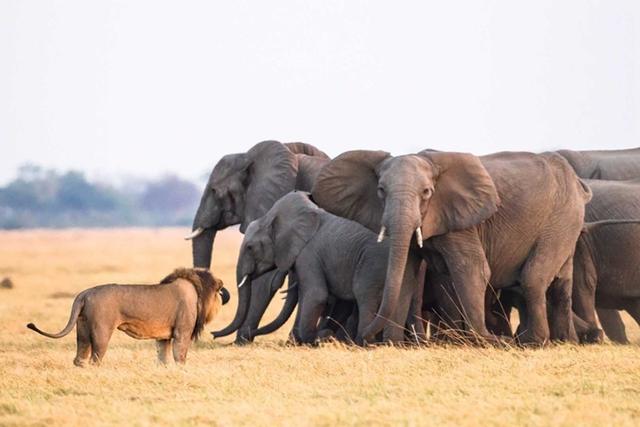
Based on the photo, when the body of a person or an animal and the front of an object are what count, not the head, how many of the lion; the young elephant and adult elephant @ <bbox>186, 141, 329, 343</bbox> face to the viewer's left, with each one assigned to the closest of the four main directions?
2

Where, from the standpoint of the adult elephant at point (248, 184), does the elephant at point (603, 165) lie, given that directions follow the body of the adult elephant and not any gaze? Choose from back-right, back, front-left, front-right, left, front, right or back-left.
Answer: back

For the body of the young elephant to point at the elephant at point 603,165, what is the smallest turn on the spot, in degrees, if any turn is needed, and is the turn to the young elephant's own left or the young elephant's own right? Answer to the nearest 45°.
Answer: approximately 135° to the young elephant's own right

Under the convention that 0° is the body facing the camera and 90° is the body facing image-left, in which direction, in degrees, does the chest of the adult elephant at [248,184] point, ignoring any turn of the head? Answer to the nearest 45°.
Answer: approximately 90°

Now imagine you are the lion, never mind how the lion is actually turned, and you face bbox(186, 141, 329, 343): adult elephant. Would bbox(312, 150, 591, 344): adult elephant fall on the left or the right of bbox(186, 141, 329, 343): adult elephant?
right

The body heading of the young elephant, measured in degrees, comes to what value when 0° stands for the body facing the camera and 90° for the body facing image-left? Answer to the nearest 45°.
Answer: approximately 90°

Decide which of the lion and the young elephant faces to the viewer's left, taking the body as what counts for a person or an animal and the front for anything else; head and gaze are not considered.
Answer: the young elephant

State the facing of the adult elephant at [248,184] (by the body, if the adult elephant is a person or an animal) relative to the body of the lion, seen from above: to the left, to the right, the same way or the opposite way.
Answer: the opposite way

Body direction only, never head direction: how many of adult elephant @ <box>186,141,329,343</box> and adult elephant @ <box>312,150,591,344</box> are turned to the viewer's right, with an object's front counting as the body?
0

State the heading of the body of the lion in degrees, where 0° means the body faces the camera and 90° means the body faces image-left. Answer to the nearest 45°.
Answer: approximately 270°
